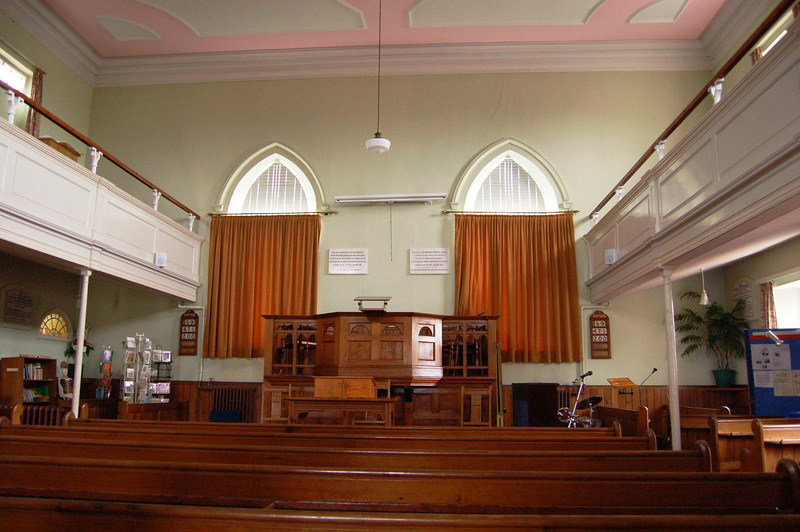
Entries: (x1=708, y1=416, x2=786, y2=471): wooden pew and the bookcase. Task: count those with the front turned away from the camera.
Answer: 1

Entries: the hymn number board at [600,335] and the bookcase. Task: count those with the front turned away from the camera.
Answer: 0

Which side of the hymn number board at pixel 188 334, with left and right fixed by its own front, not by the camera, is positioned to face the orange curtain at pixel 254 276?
left

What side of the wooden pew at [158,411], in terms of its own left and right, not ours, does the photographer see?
back

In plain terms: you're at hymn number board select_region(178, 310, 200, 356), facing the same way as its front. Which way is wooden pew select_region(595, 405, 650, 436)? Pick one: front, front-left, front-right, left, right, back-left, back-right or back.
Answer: front-left

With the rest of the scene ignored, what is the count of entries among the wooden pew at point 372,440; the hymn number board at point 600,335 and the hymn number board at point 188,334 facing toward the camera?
2

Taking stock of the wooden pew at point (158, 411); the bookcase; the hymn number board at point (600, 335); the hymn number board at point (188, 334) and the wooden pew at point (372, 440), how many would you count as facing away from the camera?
2

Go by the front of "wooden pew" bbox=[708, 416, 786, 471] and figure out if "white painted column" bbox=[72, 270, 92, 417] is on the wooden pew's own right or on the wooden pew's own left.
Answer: on the wooden pew's own left

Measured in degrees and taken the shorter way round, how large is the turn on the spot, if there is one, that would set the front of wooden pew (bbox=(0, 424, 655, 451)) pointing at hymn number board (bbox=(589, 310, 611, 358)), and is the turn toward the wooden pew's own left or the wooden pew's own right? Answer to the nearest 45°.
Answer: approximately 45° to the wooden pew's own right

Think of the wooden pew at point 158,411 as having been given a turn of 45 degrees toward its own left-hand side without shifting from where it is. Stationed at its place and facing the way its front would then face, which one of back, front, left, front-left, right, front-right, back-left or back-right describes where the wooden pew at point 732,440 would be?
back

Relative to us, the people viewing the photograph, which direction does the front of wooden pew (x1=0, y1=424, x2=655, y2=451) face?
facing away from the viewer

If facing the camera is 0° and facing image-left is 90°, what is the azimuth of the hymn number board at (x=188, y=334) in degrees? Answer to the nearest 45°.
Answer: approximately 0°

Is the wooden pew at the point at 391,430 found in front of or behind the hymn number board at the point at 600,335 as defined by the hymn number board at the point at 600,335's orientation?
in front

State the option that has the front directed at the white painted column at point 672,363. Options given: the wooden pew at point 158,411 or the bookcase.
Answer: the bookcase

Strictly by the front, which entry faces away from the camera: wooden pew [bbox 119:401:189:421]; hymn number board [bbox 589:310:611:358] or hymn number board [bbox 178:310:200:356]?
the wooden pew

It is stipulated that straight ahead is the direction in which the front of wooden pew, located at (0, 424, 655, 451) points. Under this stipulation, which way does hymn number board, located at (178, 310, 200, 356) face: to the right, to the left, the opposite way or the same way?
the opposite way
